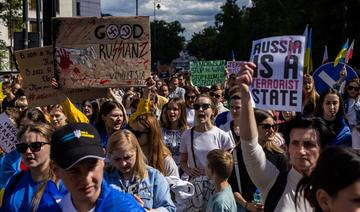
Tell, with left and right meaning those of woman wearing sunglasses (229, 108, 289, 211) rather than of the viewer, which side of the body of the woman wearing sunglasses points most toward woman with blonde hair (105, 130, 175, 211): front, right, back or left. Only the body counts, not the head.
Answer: right

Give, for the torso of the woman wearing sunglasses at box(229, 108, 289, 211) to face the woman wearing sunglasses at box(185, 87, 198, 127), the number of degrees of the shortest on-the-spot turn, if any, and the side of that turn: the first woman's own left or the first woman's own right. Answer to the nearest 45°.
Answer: approximately 135° to the first woman's own left

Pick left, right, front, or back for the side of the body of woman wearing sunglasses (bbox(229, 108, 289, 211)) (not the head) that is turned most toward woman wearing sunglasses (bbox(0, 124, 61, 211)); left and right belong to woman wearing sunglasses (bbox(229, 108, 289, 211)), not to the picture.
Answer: right

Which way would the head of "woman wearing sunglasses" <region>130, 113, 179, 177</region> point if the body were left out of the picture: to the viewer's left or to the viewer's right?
to the viewer's left

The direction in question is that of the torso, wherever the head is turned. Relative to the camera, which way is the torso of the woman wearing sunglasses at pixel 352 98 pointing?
toward the camera

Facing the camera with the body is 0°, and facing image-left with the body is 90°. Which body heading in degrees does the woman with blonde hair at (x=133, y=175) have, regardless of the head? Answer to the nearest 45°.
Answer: approximately 45°

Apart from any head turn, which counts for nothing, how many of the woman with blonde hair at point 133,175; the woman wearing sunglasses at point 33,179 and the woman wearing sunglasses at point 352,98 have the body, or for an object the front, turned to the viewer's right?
0

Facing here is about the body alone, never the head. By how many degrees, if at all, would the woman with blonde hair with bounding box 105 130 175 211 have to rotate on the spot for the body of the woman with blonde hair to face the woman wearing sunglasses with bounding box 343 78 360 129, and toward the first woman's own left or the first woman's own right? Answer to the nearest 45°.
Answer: approximately 180°

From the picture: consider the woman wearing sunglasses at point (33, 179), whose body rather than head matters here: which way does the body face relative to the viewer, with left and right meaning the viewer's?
facing the viewer and to the left of the viewer

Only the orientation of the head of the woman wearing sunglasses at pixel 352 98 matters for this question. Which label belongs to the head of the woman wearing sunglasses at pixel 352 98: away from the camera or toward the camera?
toward the camera

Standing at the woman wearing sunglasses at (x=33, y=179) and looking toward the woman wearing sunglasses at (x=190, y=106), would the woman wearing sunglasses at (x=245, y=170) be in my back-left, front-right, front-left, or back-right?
front-right

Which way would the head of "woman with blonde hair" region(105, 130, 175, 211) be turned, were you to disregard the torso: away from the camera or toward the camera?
toward the camera

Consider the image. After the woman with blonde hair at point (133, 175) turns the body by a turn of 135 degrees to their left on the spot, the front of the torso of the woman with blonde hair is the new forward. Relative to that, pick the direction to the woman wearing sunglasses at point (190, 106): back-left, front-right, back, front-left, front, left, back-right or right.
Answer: left
